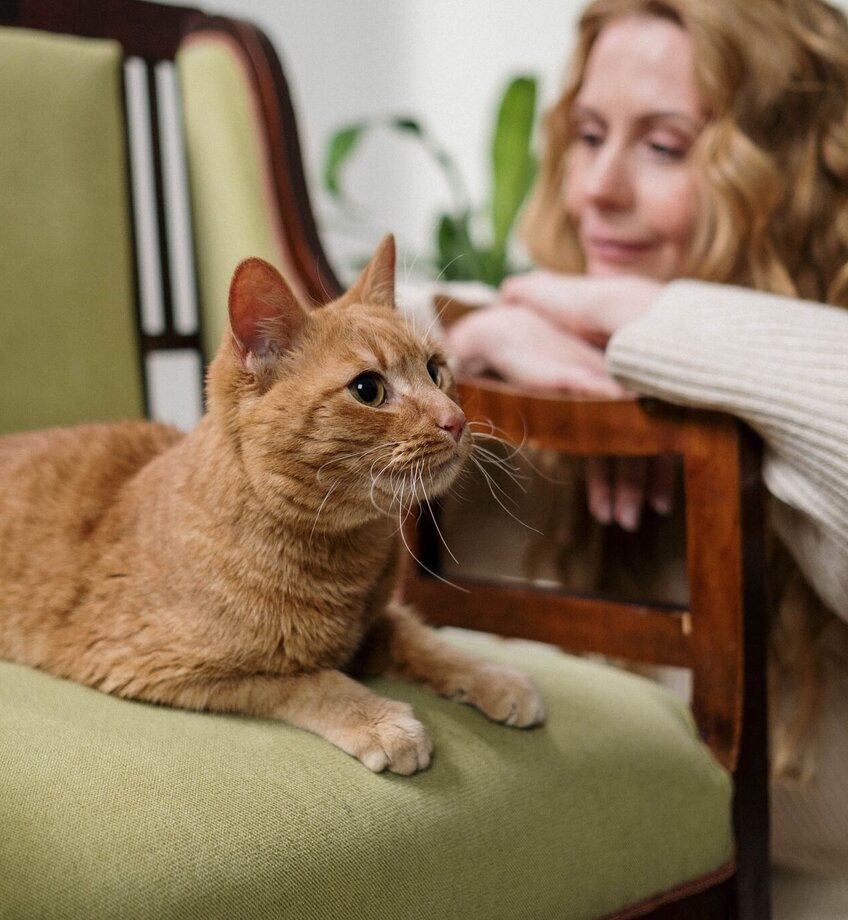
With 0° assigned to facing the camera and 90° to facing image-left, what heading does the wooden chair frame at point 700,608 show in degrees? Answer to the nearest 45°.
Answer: approximately 315°

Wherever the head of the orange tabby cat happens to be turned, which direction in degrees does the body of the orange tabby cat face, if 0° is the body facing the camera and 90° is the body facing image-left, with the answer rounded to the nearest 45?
approximately 315°
